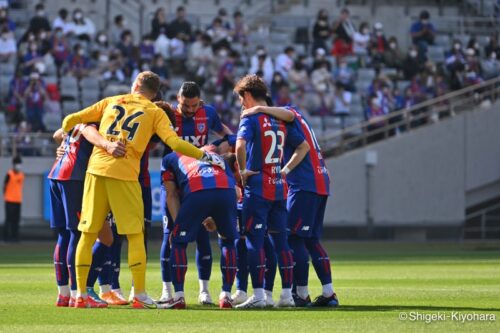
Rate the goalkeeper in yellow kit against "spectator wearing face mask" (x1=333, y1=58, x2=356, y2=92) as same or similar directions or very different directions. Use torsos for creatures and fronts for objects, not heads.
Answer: very different directions

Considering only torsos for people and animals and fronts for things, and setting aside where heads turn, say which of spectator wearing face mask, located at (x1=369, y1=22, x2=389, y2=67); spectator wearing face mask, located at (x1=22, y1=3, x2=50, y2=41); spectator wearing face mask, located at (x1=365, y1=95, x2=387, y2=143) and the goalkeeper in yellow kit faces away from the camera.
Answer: the goalkeeper in yellow kit

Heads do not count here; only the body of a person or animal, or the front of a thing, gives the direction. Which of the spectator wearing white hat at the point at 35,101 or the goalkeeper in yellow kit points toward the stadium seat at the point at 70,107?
the goalkeeper in yellow kit

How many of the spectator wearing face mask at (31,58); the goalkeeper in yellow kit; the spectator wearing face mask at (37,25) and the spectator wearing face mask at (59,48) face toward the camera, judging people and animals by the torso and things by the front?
3

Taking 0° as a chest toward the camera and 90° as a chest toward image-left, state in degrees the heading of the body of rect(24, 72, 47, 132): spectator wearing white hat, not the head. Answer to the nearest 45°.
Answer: approximately 0°

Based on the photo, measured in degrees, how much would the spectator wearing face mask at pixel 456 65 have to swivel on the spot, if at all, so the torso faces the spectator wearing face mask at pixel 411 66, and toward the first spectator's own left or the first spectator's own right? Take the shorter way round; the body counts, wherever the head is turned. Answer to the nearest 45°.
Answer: approximately 90° to the first spectator's own right

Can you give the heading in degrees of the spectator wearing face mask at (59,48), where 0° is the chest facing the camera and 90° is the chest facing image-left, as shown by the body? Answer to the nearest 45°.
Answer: approximately 0°

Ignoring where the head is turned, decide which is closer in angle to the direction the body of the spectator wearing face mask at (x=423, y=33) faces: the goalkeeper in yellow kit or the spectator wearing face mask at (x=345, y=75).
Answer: the goalkeeper in yellow kit

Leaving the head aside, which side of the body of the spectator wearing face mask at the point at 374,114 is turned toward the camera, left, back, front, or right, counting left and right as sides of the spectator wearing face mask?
front

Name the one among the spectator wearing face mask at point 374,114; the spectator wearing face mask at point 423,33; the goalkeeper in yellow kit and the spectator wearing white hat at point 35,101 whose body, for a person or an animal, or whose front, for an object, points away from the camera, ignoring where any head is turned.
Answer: the goalkeeper in yellow kit

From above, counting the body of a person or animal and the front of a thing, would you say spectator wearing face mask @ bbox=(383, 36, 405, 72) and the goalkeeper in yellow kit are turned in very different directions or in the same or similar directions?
very different directions

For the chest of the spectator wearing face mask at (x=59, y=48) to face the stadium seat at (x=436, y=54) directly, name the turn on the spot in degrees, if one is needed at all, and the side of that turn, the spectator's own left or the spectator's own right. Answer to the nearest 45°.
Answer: approximately 90° to the spectator's own left

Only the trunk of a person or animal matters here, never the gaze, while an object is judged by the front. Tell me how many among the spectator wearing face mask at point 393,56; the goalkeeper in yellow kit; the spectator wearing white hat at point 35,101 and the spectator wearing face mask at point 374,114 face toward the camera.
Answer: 3

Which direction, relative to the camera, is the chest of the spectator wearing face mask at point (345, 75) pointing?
toward the camera
